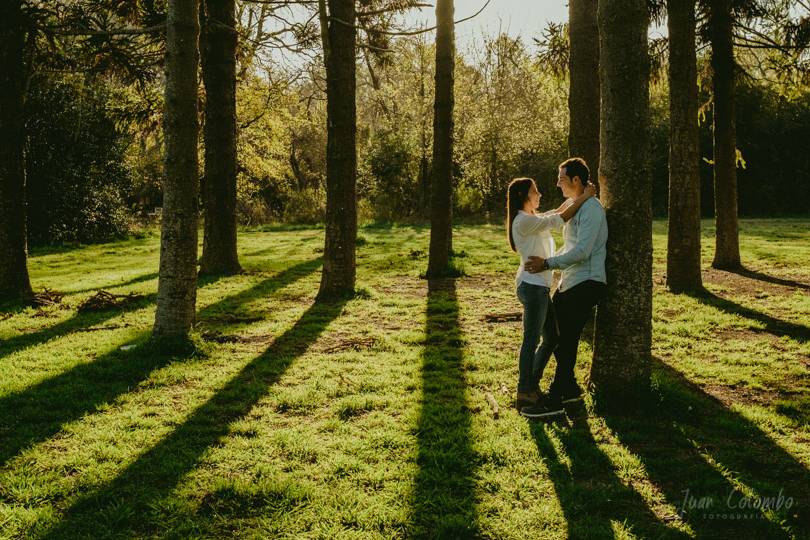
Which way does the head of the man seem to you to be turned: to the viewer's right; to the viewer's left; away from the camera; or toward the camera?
to the viewer's left

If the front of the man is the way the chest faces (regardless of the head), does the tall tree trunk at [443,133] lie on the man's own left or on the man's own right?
on the man's own right

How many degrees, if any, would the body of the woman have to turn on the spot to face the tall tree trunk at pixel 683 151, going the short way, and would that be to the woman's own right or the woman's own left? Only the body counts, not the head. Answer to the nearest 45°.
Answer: approximately 90° to the woman's own left

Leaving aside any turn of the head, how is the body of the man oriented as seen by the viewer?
to the viewer's left

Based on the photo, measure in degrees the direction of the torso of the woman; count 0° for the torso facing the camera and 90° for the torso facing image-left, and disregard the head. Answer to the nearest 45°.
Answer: approximately 270°

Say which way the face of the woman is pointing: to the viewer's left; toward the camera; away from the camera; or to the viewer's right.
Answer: to the viewer's right

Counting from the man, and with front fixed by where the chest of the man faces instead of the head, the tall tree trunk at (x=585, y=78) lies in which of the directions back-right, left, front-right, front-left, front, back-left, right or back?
right

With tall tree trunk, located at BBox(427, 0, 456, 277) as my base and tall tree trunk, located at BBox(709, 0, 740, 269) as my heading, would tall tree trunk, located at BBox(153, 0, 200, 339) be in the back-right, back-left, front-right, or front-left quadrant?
back-right

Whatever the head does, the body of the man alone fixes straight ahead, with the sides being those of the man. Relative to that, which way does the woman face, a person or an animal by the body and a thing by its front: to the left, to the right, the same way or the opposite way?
the opposite way

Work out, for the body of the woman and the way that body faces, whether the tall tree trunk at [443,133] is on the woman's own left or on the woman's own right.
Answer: on the woman's own left

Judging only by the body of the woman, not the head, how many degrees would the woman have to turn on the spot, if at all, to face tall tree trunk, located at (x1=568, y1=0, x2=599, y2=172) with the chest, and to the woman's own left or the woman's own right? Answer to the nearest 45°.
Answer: approximately 90° to the woman's own left

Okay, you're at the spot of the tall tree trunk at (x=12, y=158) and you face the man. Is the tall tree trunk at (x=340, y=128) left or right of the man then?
left

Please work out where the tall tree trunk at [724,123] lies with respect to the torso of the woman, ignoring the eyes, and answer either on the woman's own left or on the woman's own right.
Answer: on the woman's own left
